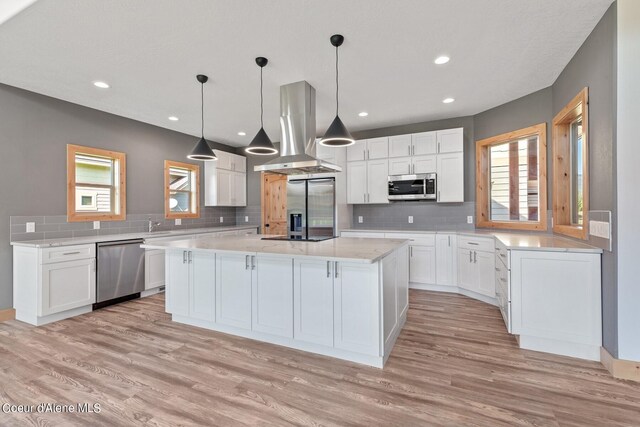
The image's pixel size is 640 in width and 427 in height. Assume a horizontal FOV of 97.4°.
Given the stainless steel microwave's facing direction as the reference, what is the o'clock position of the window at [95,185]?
The window is roughly at 2 o'clock from the stainless steel microwave.

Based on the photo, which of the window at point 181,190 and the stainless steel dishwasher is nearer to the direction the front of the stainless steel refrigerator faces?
the stainless steel dishwasher

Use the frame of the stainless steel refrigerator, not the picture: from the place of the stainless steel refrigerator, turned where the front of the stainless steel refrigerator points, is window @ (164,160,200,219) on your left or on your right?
on your right

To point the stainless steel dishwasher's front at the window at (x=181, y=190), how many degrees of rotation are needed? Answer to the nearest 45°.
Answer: approximately 90° to its left

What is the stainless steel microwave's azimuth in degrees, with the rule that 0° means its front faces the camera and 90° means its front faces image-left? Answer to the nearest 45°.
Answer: approximately 0°

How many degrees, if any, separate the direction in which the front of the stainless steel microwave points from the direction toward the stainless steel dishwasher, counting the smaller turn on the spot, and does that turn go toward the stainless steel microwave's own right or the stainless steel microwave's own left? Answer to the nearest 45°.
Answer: approximately 45° to the stainless steel microwave's own right

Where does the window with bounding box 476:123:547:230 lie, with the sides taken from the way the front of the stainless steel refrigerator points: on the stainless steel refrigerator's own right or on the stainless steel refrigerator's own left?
on the stainless steel refrigerator's own left

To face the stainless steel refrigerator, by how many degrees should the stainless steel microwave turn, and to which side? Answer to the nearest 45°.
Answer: approximately 90° to its right

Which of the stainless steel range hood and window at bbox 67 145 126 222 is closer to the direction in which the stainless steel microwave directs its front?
the stainless steel range hood

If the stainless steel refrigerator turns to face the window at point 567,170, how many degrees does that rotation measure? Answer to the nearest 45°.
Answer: approximately 45° to its left

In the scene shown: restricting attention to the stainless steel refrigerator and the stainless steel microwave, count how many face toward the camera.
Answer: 2
